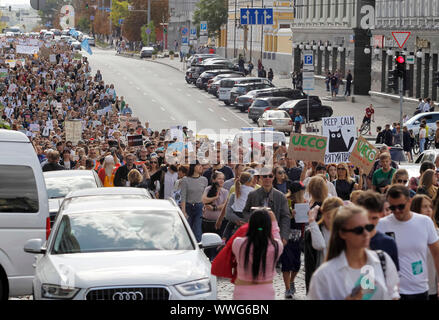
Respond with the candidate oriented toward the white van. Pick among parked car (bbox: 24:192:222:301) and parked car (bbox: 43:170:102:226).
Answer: parked car (bbox: 43:170:102:226)

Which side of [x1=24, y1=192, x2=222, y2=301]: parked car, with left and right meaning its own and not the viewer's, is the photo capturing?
front

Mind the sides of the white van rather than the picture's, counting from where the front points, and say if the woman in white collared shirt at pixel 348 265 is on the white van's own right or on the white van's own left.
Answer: on the white van's own left

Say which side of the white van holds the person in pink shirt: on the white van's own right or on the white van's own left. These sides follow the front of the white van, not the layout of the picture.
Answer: on the white van's own left

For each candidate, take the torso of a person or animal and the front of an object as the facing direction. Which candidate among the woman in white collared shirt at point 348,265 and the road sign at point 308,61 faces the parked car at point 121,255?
the road sign

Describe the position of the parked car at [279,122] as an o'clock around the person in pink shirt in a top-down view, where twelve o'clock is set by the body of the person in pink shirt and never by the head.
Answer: The parked car is roughly at 12 o'clock from the person in pink shirt.

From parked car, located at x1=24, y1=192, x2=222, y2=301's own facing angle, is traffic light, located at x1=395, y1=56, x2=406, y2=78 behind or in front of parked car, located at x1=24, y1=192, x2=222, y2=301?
behind

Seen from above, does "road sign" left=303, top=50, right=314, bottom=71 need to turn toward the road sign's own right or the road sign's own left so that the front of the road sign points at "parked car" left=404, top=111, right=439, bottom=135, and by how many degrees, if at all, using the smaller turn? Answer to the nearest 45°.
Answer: approximately 90° to the road sign's own left

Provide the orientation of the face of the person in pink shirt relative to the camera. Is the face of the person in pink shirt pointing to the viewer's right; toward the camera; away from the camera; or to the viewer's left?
away from the camera

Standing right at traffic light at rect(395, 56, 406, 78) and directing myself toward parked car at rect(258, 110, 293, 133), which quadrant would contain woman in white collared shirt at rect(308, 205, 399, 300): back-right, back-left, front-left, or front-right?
back-left

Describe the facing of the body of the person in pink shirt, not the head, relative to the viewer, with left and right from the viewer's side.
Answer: facing away from the viewer

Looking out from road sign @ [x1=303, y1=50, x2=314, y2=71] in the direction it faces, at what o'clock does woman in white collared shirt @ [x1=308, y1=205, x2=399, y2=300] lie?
The woman in white collared shirt is roughly at 12 o'clock from the road sign.
